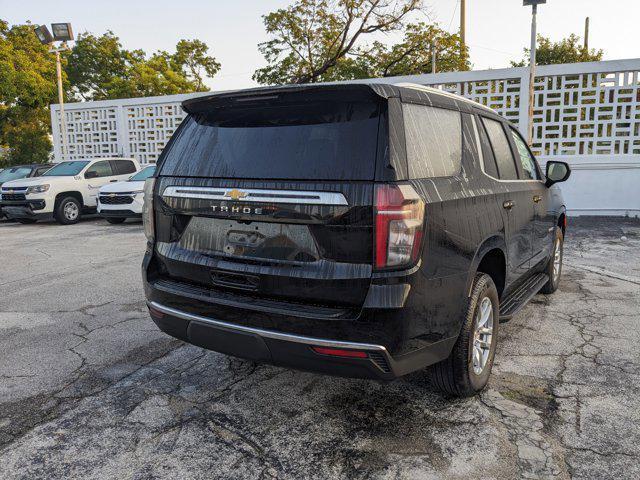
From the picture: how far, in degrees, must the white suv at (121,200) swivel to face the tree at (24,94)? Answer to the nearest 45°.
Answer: approximately 135° to its right

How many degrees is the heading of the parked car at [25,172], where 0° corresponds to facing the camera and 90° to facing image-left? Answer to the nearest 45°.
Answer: approximately 45°

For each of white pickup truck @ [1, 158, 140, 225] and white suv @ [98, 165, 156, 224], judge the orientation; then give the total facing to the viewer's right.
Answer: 0

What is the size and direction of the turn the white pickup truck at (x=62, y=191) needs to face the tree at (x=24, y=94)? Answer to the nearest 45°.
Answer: approximately 135° to its right

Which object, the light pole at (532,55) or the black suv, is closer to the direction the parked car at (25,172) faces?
the black suv

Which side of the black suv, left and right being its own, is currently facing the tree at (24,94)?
left

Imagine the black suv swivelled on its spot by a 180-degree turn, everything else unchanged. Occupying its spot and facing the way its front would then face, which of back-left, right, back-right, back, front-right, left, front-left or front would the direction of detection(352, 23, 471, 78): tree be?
back-right

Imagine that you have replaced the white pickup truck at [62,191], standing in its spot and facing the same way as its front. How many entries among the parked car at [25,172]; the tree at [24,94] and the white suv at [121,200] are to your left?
1

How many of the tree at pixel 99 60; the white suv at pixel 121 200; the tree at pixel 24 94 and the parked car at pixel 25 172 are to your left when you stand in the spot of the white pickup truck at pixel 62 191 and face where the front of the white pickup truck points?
1

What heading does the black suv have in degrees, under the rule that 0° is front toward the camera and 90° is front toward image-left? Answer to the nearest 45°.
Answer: approximately 225°

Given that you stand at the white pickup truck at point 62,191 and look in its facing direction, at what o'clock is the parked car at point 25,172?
The parked car is roughly at 4 o'clock from the white pickup truck.

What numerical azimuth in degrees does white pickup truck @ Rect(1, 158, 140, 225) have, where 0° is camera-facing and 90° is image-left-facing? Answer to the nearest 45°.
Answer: approximately 45°

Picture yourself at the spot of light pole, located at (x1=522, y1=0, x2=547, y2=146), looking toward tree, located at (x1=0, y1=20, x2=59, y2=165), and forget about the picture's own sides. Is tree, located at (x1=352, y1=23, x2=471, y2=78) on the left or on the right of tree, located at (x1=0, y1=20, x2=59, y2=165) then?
right
